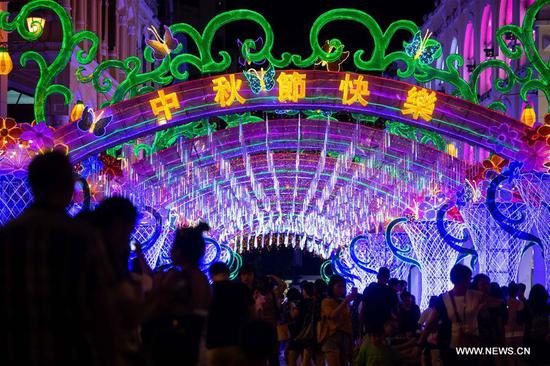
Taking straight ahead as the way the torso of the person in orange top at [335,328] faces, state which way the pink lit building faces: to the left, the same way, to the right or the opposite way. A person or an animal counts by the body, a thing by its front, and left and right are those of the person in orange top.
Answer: to the right

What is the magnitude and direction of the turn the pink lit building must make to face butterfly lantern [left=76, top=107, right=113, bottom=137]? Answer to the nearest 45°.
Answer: approximately 45° to its left

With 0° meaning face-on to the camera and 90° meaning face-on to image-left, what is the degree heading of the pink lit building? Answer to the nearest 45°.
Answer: approximately 45°

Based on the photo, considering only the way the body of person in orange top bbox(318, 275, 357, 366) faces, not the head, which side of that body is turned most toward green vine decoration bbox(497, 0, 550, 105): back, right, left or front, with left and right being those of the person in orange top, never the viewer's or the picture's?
left

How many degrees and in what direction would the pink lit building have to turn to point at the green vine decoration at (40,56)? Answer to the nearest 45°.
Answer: approximately 45° to its left

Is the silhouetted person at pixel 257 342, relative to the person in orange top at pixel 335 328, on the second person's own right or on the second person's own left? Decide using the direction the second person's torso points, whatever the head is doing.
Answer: on the second person's own right

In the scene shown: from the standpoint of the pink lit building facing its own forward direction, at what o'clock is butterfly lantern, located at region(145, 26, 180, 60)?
The butterfly lantern is roughly at 11 o'clock from the pink lit building.

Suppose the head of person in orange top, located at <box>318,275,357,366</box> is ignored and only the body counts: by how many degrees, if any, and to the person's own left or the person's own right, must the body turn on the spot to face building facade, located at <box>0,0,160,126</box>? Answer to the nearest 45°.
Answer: approximately 180°

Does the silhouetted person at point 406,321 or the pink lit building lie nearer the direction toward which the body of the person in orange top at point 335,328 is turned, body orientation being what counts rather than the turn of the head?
the silhouetted person

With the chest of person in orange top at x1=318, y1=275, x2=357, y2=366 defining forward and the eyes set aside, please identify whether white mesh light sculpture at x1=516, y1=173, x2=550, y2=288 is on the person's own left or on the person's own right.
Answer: on the person's own left

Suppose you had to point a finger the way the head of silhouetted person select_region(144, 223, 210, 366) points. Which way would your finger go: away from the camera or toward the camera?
away from the camera

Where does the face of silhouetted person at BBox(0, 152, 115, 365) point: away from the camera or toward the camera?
away from the camera
